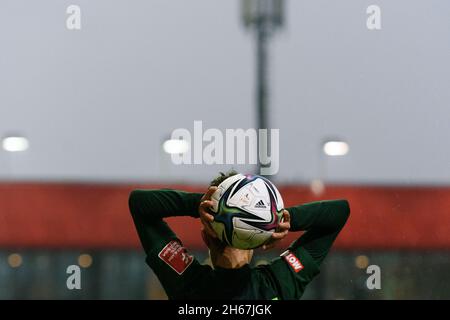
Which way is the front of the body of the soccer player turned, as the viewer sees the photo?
away from the camera

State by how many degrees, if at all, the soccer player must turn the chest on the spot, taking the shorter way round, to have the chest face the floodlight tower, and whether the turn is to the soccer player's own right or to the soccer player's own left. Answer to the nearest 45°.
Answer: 0° — they already face it
